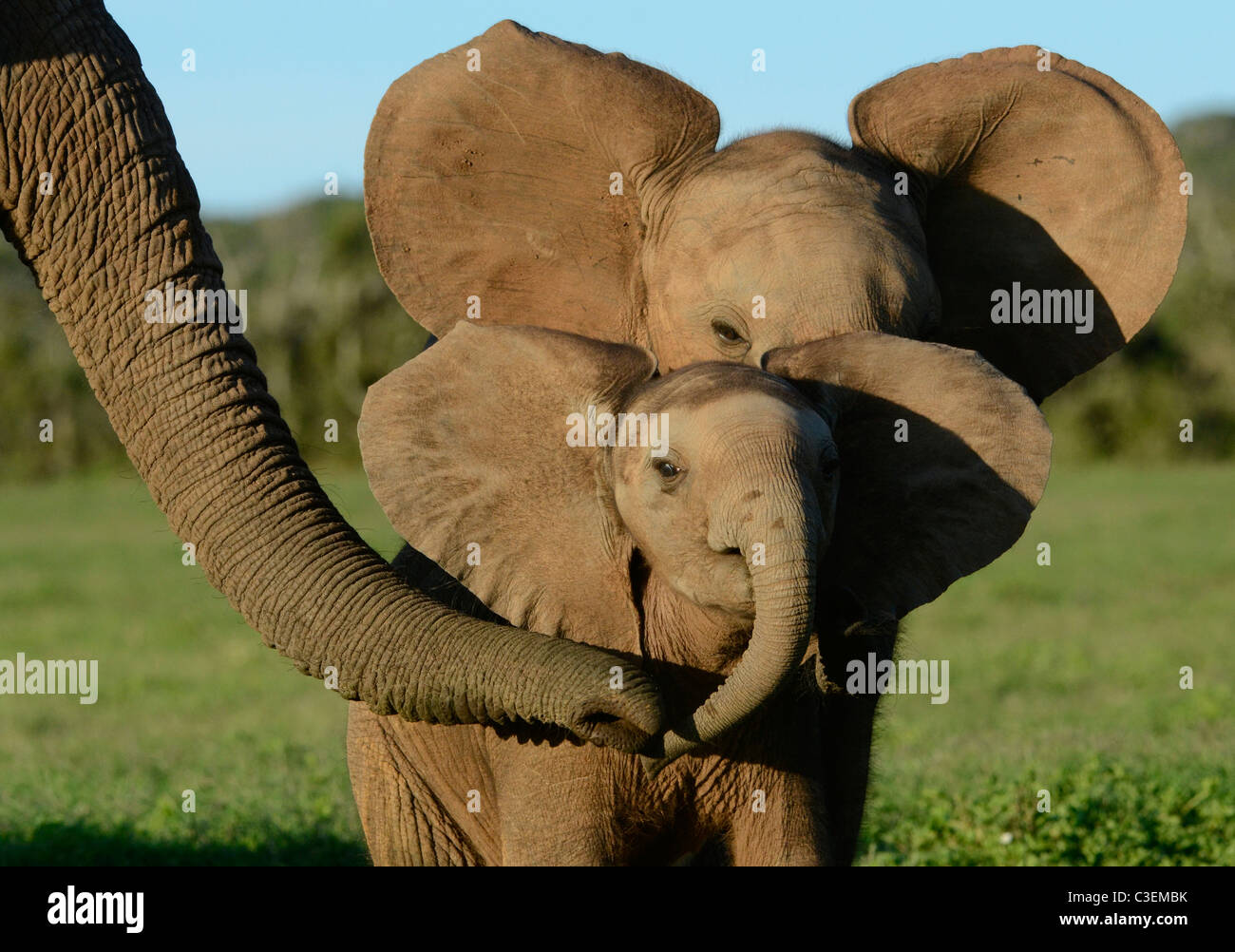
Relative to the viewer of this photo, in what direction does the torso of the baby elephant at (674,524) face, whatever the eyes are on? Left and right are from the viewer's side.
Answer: facing the viewer and to the right of the viewer
